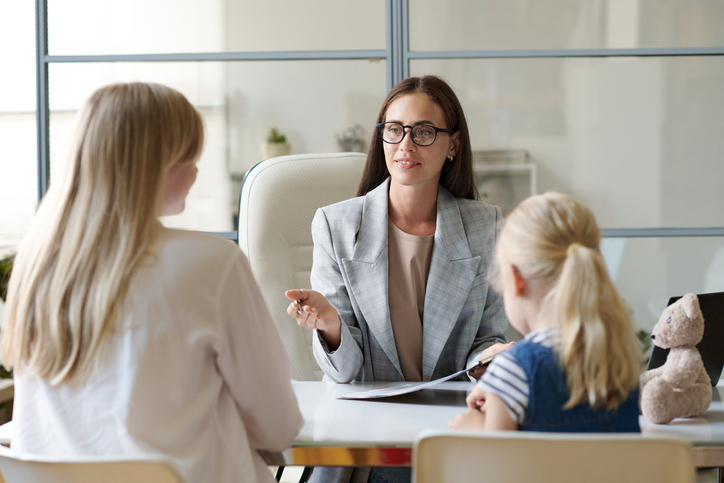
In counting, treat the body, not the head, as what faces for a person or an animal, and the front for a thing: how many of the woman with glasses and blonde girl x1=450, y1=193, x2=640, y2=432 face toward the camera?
1

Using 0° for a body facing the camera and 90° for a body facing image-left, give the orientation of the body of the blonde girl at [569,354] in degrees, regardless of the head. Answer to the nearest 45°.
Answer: approximately 135°

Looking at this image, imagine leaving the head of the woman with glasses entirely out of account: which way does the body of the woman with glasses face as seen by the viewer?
toward the camera

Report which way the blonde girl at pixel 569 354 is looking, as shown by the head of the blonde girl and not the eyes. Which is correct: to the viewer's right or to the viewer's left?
to the viewer's left

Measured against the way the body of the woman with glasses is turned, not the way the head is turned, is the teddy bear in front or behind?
in front

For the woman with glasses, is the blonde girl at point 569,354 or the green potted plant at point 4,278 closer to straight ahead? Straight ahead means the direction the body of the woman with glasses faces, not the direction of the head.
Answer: the blonde girl

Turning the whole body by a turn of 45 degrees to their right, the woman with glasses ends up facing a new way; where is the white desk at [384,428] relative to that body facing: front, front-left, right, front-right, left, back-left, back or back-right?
front-left

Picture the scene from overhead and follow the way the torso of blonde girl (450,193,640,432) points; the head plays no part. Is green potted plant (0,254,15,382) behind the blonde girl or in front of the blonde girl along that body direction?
in front

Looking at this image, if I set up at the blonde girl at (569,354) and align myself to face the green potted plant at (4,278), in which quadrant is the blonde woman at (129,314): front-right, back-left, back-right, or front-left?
front-left

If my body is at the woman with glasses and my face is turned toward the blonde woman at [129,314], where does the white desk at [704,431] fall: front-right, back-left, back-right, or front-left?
front-left
